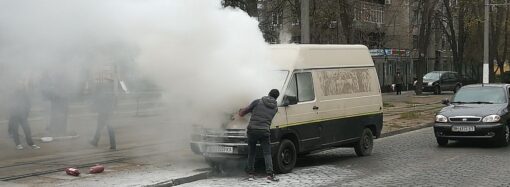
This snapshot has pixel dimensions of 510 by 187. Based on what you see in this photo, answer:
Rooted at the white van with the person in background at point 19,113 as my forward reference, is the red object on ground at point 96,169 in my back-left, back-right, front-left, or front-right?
front-left

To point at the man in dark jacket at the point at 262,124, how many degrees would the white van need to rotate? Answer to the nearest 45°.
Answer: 0° — it already faces them

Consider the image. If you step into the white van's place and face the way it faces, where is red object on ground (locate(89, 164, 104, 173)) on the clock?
The red object on ground is roughly at 1 o'clock from the white van.

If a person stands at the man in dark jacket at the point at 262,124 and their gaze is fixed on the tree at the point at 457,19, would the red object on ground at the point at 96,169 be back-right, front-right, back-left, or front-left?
back-left
